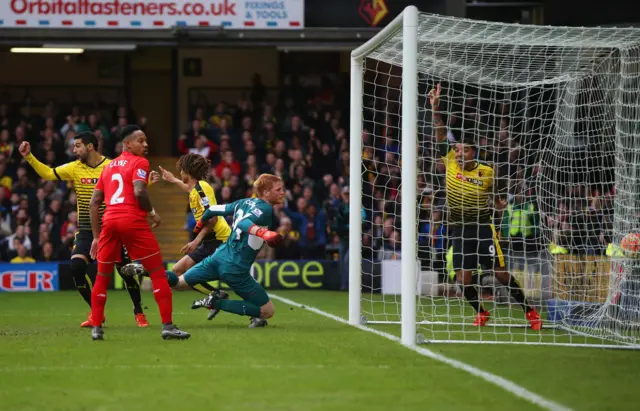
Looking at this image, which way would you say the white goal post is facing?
to the viewer's left

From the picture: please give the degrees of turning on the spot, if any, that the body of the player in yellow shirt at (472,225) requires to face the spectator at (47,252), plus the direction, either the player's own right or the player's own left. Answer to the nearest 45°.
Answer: approximately 135° to the player's own right

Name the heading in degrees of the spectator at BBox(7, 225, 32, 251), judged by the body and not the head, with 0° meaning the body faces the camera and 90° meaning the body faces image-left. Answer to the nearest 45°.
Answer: approximately 0°

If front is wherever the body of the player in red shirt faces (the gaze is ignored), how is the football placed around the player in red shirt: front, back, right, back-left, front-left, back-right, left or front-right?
front-right

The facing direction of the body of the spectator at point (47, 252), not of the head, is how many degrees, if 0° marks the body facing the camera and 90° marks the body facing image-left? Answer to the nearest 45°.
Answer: approximately 0°

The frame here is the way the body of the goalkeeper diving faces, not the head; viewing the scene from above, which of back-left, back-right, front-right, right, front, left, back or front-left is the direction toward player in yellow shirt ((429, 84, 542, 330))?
front-right

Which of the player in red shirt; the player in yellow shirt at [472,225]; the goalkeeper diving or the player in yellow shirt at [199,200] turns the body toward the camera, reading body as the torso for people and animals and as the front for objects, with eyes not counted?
the player in yellow shirt at [472,225]

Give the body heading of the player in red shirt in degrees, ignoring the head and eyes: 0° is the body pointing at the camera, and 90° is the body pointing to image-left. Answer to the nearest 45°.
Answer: approximately 225°

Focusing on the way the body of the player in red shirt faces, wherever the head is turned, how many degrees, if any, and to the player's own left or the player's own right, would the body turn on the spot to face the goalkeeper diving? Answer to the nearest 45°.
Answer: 0° — they already face them

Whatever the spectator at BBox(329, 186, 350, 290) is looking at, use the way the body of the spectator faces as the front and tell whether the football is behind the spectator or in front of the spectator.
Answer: in front

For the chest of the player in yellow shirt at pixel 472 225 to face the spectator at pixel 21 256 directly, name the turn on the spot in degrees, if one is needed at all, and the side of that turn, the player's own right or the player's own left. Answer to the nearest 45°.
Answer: approximately 135° to the player's own right
